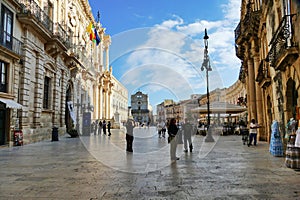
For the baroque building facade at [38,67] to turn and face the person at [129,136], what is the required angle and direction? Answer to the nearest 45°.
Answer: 0° — it already faces them

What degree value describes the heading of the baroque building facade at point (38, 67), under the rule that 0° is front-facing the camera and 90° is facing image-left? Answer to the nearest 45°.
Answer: approximately 315°

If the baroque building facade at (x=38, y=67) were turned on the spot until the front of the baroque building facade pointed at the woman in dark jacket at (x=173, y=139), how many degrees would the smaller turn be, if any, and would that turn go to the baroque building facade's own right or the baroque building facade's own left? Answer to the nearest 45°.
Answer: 0° — it already faces them

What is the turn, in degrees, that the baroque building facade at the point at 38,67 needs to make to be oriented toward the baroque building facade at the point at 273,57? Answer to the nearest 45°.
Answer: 0° — it already faces it

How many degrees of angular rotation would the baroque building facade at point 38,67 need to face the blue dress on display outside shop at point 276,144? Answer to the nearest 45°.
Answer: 0° — it already faces them
